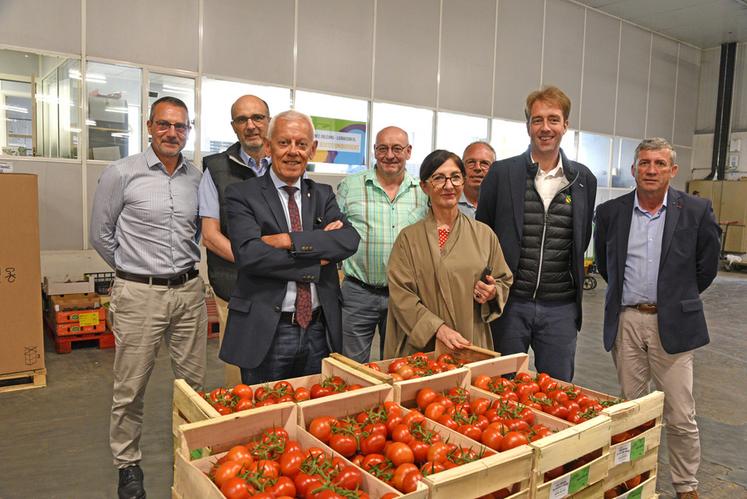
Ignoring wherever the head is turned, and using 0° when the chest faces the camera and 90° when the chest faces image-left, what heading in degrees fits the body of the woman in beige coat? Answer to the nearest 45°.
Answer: approximately 0°

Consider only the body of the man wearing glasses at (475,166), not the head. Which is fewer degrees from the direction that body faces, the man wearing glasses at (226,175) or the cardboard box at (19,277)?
the man wearing glasses

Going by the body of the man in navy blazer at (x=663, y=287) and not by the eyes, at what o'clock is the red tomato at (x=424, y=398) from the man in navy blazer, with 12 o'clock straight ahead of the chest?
The red tomato is roughly at 1 o'clock from the man in navy blazer.

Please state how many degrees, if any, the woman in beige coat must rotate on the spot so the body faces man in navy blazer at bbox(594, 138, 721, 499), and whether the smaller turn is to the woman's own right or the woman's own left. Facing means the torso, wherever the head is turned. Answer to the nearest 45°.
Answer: approximately 90° to the woman's own left

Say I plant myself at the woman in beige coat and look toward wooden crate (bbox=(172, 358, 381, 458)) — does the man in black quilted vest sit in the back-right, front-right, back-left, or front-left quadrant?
back-left

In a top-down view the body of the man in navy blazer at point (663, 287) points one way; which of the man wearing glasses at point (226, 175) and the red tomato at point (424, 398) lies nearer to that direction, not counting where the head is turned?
the red tomato

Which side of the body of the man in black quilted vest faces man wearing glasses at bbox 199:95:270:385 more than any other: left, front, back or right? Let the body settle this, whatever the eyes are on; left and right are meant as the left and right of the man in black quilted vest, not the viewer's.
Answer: right
